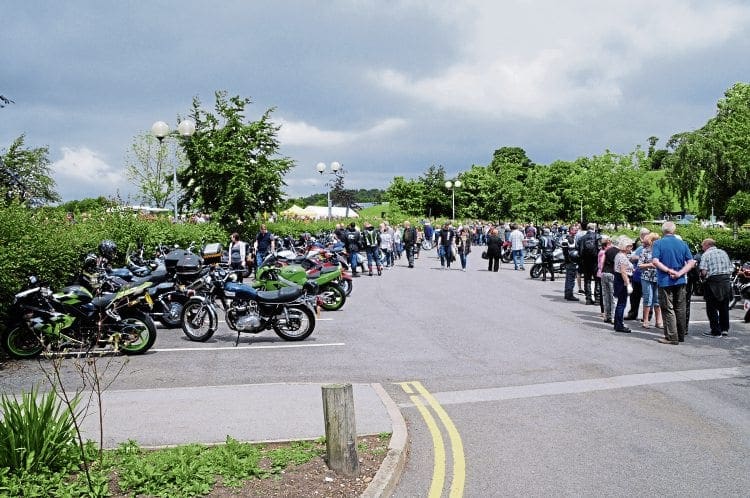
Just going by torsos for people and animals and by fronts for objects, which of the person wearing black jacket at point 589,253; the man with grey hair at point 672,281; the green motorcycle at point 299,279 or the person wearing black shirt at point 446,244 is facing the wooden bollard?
the person wearing black shirt at point 446,244

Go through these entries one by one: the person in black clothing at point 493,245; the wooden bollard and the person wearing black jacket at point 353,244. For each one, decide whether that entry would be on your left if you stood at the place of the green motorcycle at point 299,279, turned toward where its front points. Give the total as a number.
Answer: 1

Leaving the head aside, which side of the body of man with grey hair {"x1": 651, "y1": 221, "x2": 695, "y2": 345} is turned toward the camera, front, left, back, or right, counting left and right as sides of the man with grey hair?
back

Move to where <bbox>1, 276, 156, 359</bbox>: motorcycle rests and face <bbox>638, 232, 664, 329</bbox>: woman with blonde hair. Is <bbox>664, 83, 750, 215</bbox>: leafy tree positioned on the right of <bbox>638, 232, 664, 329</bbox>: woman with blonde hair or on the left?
left

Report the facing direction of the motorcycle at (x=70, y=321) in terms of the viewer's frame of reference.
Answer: facing to the left of the viewer

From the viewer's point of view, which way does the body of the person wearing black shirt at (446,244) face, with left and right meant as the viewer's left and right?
facing the viewer

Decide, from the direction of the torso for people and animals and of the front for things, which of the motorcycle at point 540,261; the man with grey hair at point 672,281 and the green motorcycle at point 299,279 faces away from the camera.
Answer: the man with grey hair

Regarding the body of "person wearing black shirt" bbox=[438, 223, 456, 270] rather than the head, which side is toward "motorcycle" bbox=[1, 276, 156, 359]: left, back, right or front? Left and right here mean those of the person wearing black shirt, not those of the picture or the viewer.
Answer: front

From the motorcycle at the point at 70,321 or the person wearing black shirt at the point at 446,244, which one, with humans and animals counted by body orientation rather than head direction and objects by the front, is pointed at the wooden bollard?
the person wearing black shirt

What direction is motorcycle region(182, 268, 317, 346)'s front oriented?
to the viewer's left

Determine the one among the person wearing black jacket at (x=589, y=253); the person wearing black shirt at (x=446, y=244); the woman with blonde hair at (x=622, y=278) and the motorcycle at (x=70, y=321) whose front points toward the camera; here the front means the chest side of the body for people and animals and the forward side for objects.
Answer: the person wearing black shirt at (x=446, y=244)

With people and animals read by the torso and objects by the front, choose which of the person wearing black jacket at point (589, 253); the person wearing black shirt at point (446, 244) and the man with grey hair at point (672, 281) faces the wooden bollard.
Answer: the person wearing black shirt at point (446, 244)

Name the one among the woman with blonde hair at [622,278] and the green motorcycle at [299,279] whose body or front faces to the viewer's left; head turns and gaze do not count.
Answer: the green motorcycle

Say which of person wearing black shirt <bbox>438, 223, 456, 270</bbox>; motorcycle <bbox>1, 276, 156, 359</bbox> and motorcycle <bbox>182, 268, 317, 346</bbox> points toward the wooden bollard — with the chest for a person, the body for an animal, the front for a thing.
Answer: the person wearing black shirt
